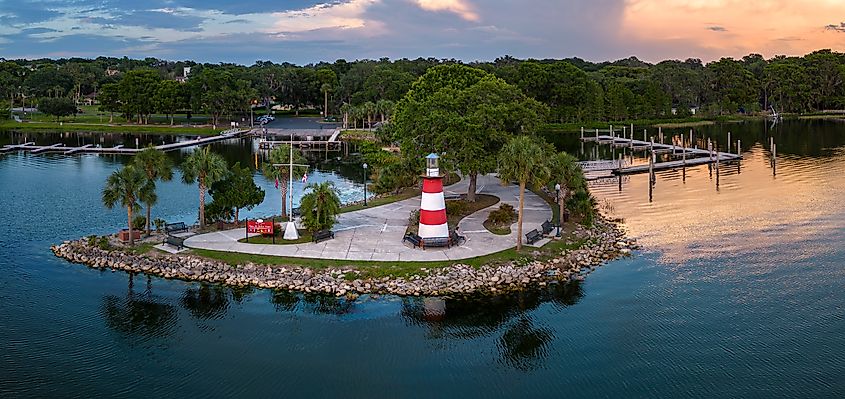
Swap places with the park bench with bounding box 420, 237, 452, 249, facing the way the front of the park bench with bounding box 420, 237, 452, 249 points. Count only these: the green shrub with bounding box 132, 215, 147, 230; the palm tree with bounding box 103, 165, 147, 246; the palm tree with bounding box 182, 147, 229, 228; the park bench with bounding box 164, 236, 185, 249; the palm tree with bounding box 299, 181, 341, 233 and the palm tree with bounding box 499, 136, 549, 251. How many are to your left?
1

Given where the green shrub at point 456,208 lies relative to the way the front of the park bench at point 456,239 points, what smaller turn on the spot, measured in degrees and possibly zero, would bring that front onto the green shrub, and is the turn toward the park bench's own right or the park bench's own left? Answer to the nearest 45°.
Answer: approximately 135° to the park bench's own left

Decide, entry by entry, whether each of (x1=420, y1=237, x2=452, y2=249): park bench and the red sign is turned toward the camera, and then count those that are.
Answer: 2

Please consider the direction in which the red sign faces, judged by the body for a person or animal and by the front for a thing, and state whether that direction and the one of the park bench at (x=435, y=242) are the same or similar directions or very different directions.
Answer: same or similar directions

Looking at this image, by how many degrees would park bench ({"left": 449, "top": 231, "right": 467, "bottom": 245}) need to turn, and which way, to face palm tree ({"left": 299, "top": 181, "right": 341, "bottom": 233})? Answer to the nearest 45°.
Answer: approximately 135° to its right

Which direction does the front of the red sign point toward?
toward the camera

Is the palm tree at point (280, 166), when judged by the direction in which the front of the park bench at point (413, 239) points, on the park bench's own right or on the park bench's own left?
on the park bench's own right

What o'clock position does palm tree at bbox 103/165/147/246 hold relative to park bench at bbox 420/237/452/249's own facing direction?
The palm tree is roughly at 3 o'clock from the park bench.

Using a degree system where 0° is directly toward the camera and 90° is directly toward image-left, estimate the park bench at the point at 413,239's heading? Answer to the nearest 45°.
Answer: approximately 45°

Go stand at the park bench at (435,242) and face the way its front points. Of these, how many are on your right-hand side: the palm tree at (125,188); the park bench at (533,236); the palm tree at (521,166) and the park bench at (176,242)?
2

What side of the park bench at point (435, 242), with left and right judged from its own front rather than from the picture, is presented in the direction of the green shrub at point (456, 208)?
back

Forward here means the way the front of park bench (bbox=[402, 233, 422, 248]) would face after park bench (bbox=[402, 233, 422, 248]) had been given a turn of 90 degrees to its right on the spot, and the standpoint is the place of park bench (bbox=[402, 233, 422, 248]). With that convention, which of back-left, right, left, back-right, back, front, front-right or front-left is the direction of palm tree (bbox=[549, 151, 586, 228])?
right
